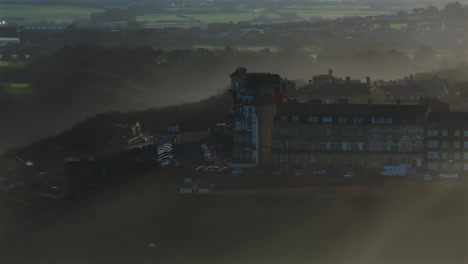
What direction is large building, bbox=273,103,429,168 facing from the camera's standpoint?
toward the camera

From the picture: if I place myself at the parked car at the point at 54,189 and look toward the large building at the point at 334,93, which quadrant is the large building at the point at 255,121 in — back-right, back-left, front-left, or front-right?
front-right

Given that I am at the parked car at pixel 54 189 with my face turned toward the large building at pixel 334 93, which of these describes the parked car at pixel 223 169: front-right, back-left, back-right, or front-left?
front-right

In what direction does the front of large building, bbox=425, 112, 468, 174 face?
toward the camera

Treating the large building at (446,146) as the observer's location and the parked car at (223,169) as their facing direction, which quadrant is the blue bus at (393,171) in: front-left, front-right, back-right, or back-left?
front-left

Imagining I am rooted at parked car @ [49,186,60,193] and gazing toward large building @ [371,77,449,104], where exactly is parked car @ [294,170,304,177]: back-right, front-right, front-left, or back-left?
front-right

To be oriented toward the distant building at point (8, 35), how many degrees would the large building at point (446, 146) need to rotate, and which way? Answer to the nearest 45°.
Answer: approximately 135° to its right

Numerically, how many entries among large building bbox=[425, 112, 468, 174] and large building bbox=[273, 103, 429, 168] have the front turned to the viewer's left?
0

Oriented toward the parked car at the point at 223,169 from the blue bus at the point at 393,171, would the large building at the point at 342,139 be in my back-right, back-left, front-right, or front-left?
front-right

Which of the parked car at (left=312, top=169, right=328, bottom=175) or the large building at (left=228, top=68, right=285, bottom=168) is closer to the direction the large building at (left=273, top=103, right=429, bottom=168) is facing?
the parked car

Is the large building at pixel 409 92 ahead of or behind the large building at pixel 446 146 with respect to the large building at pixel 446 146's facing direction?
behind
